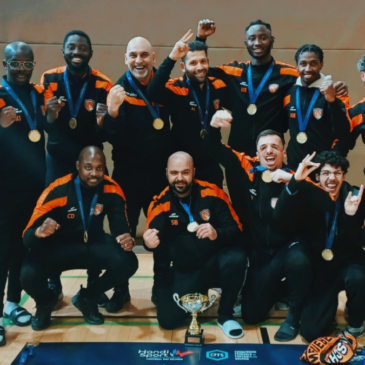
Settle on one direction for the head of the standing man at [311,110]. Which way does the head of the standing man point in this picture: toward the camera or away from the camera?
toward the camera

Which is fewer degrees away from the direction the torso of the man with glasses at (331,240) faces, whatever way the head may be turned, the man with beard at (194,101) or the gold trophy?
the gold trophy

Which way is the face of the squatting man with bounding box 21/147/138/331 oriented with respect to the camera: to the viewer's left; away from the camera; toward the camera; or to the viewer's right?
toward the camera

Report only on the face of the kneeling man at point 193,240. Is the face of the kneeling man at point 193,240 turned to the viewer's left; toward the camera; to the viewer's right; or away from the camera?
toward the camera

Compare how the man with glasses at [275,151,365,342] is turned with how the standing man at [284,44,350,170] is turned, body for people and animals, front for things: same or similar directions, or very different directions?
same or similar directions

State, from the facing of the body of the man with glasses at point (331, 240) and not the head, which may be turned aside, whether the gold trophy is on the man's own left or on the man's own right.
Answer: on the man's own right

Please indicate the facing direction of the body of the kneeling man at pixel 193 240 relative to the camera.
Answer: toward the camera

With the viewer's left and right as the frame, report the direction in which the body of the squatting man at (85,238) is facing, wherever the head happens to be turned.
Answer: facing the viewer

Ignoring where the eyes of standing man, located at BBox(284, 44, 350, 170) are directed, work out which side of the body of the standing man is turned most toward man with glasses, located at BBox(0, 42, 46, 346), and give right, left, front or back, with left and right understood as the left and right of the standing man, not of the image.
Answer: right

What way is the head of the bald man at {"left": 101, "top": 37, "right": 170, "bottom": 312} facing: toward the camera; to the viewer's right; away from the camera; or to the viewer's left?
toward the camera

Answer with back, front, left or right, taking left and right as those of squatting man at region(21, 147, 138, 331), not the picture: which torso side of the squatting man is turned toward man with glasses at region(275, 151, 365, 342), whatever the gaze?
left

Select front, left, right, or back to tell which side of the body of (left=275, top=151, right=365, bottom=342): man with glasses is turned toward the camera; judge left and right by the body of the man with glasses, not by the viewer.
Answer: front

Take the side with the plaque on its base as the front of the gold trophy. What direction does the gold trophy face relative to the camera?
toward the camera

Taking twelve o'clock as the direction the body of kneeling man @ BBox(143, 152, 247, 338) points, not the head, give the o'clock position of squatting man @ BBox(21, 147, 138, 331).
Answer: squatting man @ BBox(21, 147, 138, 331) is roughly at 3 o'clock from kneeling man @ BBox(143, 152, 247, 338).
